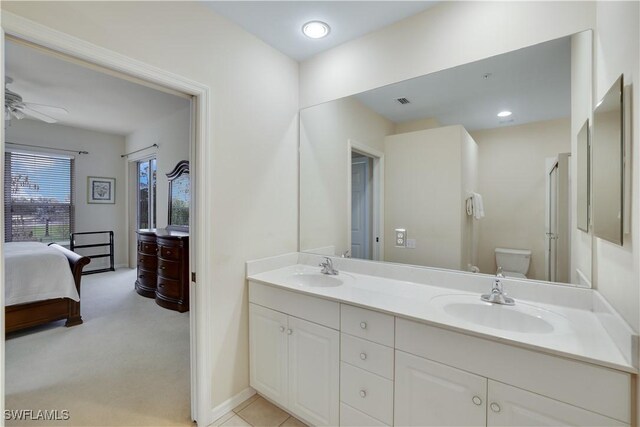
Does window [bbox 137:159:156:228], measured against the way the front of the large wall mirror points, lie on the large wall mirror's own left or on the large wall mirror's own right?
on the large wall mirror's own right

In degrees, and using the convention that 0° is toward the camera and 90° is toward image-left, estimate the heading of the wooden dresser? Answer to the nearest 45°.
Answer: approximately 45°

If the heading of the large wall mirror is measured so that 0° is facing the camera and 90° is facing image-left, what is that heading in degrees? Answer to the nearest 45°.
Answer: approximately 45°

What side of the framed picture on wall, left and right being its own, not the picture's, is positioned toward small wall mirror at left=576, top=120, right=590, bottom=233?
front

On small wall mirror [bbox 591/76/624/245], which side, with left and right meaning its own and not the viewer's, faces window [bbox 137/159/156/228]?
front

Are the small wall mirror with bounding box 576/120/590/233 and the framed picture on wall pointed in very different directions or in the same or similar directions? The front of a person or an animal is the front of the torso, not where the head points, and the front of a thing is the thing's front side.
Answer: very different directions

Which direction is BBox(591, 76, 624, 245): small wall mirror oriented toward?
to the viewer's left
